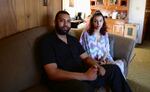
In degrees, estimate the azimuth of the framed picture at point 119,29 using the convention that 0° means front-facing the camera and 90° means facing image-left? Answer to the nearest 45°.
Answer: approximately 0°

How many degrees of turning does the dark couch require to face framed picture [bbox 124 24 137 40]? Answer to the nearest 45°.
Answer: approximately 90° to its left

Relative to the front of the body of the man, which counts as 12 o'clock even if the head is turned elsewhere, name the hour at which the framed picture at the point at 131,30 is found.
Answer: The framed picture is roughly at 8 o'clock from the man.

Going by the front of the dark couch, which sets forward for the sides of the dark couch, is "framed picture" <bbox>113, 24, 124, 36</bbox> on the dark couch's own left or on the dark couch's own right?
on the dark couch's own left

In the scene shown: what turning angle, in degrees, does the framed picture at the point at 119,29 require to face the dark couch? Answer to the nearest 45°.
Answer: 0° — it already faces it

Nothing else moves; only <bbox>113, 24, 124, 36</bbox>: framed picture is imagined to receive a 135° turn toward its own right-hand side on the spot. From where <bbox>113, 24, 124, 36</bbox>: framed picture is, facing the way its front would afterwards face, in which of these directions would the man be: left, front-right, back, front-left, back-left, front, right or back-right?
back-left

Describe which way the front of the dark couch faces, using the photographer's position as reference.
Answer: facing the viewer and to the right of the viewer
